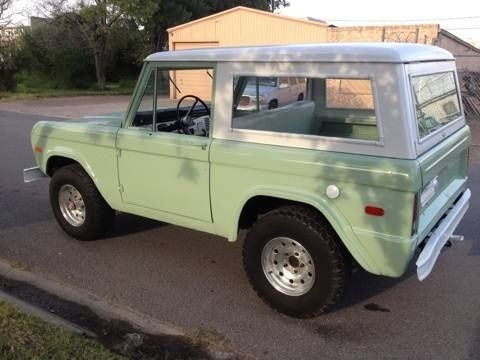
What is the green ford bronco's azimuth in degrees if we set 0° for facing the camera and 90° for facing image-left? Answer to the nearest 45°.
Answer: approximately 135°

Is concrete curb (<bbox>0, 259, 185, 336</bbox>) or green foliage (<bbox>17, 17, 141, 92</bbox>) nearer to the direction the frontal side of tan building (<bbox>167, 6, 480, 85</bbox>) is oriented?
the concrete curb

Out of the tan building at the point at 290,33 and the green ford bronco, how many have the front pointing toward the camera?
1

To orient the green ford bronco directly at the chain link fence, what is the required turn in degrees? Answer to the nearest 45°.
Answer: approximately 90° to its right

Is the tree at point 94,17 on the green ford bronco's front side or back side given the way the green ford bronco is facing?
on the front side

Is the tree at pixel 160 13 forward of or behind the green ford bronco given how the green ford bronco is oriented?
forward

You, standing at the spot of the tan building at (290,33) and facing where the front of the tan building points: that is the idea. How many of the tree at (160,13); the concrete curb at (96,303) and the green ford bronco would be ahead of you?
2

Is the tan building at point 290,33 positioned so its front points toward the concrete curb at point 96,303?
yes
